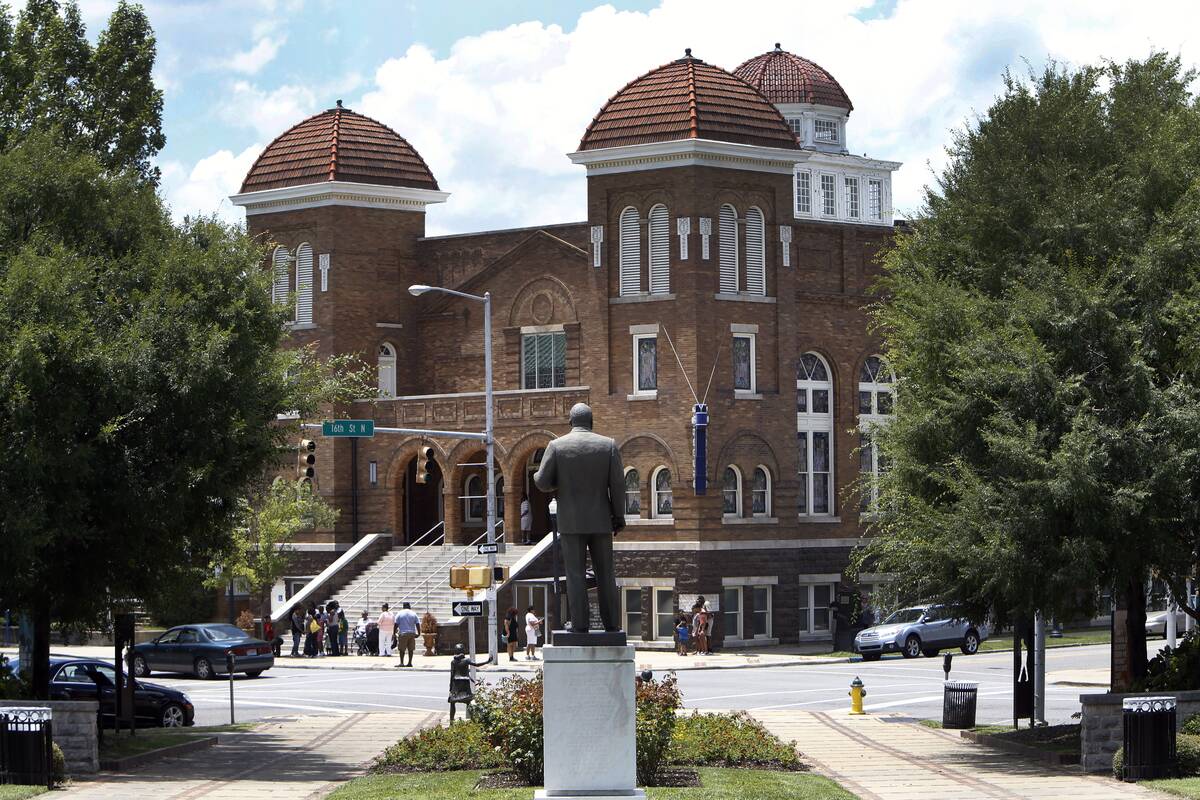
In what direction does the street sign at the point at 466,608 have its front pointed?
toward the camera

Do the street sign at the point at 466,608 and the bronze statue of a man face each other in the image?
yes

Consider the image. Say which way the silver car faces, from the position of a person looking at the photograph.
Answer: facing the viewer and to the left of the viewer

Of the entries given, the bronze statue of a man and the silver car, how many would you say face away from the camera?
1

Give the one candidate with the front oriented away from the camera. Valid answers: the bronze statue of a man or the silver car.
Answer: the bronze statue of a man

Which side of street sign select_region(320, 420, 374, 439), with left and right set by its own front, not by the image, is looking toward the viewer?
front

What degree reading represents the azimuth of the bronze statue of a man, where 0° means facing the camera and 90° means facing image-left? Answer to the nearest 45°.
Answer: approximately 180°

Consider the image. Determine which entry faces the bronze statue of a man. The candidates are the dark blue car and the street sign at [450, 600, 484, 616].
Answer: the street sign

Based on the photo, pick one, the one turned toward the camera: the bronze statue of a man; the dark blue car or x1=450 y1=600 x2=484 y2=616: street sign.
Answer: the street sign

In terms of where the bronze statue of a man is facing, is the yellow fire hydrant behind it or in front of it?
in front

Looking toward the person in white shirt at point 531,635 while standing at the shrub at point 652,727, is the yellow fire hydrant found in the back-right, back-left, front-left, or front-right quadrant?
front-right

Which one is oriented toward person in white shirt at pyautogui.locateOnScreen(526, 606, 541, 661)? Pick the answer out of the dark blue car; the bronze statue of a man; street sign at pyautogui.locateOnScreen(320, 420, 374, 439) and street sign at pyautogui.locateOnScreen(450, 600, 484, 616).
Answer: the bronze statue of a man
